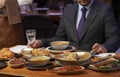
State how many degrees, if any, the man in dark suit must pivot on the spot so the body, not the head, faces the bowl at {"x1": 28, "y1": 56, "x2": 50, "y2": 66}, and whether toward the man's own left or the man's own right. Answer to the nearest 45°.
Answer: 0° — they already face it

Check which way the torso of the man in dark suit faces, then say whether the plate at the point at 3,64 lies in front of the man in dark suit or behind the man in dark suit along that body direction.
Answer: in front

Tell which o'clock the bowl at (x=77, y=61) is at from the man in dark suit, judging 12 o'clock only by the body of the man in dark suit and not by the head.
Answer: The bowl is roughly at 11 o'clock from the man in dark suit.

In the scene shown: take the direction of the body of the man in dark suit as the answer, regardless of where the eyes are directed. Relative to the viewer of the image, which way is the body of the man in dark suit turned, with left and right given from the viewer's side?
facing the viewer and to the left of the viewer

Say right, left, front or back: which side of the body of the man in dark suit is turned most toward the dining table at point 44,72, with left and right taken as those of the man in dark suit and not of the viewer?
front

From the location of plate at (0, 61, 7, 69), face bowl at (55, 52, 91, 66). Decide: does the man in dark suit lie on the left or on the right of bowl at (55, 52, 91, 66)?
left

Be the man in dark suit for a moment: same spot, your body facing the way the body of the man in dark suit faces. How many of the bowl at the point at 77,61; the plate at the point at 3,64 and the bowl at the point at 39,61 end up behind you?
0

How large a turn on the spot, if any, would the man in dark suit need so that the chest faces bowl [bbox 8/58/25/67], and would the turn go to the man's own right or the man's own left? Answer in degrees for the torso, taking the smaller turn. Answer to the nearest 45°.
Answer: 0° — they already face it
